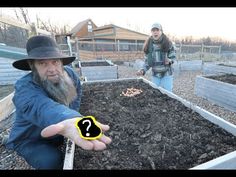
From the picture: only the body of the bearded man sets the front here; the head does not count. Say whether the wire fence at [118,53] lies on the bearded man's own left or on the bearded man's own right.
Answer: on the bearded man's own left

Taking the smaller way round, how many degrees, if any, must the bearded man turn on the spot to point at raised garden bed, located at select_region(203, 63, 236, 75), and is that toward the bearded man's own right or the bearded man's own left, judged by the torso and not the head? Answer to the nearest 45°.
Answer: approximately 90° to the bearded man's own left

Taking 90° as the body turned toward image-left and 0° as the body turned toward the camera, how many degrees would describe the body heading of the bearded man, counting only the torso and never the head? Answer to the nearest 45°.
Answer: approximately 315°

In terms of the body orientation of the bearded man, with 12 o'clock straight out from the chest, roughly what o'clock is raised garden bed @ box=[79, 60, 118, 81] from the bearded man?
The raised garden bed is roughly at 8 o'clock from the bearded man.

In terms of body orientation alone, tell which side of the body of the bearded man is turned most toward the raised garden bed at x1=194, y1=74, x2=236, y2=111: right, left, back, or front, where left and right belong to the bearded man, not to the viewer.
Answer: left

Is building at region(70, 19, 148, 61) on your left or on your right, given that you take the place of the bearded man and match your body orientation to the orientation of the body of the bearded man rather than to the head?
on your left
